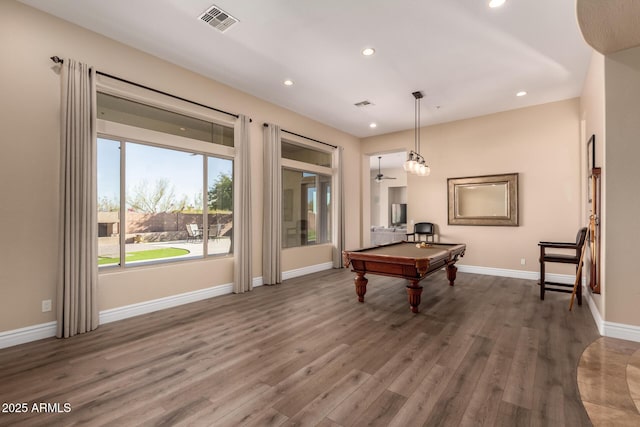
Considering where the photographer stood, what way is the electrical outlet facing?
facing the viewer and to the right of the viewer

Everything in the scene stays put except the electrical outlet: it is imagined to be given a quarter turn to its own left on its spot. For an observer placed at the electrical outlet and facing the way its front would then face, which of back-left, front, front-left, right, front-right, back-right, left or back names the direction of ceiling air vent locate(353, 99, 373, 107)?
front-right

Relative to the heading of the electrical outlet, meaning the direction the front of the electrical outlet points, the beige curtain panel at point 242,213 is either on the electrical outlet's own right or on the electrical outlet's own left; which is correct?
on the electrical outlet's own left

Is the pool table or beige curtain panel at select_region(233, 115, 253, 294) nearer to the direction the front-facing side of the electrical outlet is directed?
the pool table

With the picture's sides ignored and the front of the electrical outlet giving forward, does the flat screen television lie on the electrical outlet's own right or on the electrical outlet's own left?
on the electrical outlet's own left

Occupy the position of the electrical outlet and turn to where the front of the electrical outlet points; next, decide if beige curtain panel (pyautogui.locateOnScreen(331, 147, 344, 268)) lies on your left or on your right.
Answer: on your left

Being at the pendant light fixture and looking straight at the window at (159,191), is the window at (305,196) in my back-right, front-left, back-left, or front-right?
front-right

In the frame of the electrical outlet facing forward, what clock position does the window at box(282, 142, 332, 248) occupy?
The window is roughly at 10 o'clock from the electrical outlet.

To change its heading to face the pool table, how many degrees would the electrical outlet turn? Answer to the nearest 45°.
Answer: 0° — it already faces it

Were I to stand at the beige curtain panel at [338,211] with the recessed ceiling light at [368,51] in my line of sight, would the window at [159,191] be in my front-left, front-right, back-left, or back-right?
front-right
